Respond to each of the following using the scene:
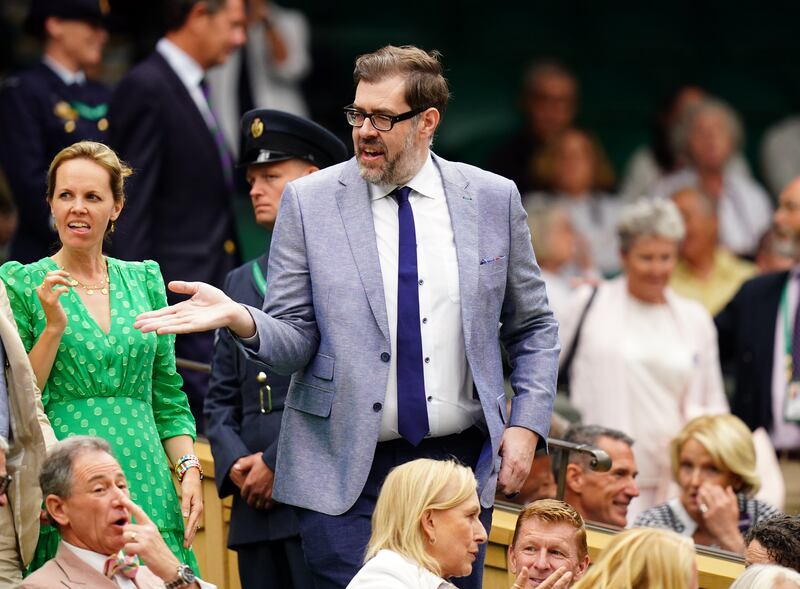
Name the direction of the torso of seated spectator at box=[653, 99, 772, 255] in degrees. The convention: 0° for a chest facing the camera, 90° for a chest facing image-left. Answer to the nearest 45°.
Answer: approximately 0°

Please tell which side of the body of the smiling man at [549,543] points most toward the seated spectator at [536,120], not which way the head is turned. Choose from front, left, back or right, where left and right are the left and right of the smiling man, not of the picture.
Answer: back

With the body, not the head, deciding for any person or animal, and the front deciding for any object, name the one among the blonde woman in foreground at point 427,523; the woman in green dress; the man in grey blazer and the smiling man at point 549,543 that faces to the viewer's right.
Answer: the blonde woman in foreground

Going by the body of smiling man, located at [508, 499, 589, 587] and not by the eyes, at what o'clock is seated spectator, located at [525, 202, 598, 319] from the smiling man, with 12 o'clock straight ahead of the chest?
The seated spectator is roughly at 6 o'clock from the smiling man.

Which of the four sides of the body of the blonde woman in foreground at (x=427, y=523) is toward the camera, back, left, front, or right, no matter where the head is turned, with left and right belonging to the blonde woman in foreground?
right

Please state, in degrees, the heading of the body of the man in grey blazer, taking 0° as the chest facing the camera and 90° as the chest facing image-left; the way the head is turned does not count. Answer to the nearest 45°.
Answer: approximately 0°

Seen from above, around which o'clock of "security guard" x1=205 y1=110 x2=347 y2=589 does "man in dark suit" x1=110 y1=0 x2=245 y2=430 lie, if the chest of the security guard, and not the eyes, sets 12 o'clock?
The man in dark suit is roughly at 4 o'clock from the security guard.

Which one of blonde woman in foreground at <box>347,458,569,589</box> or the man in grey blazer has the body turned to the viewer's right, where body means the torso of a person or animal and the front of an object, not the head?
the blonde woman in foreground

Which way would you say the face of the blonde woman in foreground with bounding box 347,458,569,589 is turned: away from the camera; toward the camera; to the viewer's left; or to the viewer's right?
to the viewer's right

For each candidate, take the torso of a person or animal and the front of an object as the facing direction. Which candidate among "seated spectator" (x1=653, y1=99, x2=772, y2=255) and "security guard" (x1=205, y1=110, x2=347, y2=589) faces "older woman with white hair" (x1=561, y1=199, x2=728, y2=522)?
the seated spectator

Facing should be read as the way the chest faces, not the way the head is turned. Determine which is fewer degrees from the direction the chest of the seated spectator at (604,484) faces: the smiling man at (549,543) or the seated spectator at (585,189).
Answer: the smiling man

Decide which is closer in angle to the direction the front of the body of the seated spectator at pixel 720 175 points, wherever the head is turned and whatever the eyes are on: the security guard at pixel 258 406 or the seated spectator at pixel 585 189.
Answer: the security guard

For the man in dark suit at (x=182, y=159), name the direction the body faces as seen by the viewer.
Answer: to the viewer's right

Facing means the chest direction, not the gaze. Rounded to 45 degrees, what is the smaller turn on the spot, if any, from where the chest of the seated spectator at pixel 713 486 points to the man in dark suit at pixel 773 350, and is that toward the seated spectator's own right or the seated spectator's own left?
approximately 135° to the seated spectator's own right
